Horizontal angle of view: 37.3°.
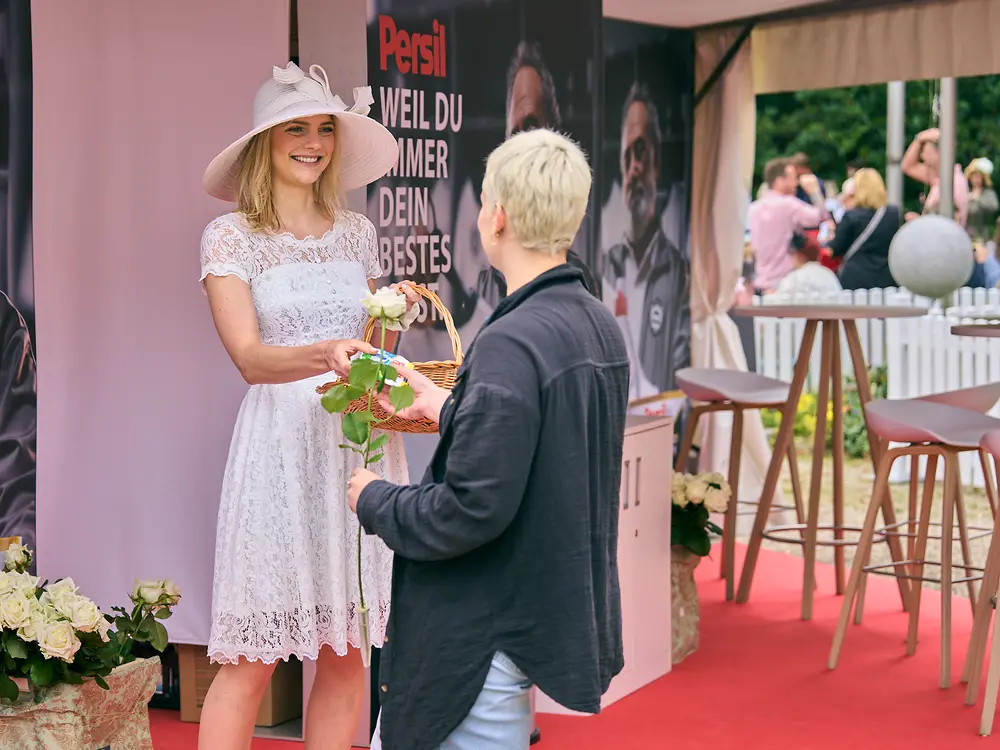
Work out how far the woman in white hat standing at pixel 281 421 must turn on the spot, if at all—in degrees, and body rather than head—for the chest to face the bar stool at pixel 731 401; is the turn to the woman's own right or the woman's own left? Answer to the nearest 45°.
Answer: approximately 90° to the woman's own left

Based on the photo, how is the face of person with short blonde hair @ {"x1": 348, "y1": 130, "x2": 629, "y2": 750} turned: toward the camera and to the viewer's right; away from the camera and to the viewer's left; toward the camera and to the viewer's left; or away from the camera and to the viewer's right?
away from the camera and to the viewer's left

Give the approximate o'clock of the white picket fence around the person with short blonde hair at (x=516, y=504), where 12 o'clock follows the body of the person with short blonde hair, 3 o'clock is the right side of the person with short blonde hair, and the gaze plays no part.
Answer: The white picket fence is roughly at 2 o'clock from the person with short blonde hair.

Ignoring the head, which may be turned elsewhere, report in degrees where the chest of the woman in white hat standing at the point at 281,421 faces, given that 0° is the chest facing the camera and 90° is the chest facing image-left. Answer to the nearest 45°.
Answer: approximately 315°

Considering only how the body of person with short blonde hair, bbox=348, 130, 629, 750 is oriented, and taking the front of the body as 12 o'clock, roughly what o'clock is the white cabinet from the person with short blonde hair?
The white cabinet is roughly at 2 o'clock from the person with short blonde hair.

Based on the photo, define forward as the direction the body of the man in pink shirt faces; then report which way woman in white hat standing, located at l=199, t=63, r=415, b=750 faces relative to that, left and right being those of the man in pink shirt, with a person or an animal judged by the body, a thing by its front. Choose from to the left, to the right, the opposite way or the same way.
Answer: to the right
